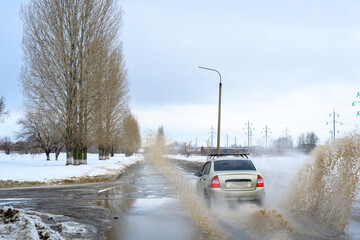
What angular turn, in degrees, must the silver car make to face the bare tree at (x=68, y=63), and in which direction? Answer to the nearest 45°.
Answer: approximately 45° to its left

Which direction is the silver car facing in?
away from the camera
